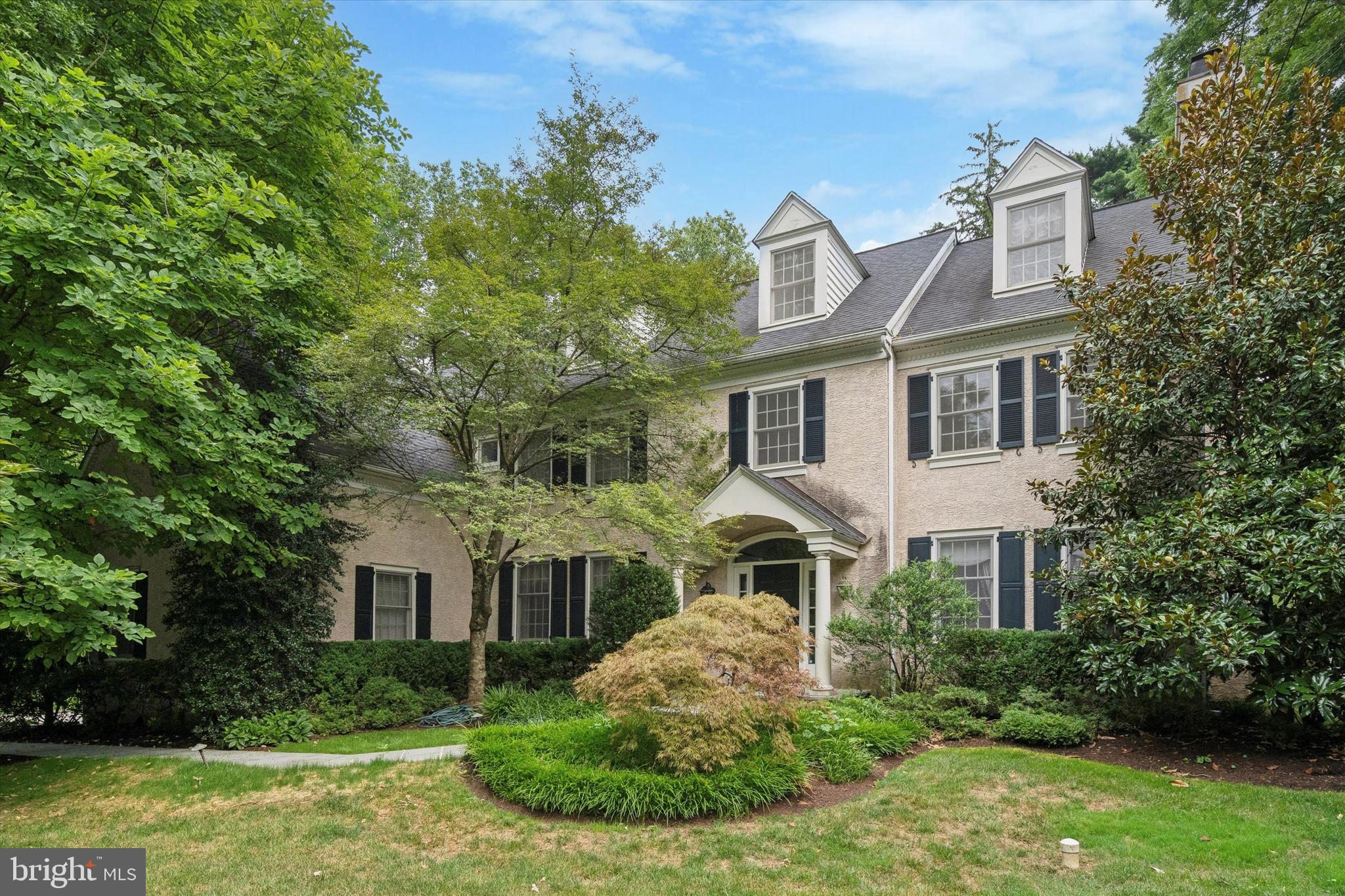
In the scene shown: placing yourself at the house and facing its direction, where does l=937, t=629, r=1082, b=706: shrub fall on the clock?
The shrub is roughly at 10 o'clock from the house.

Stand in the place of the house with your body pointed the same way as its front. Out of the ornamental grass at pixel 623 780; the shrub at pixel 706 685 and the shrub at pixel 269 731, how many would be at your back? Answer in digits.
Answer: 0

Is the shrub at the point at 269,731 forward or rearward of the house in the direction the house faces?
forward

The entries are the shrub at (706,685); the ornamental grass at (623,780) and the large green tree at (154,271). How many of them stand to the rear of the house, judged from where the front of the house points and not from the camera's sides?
0

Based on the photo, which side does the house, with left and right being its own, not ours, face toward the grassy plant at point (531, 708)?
front

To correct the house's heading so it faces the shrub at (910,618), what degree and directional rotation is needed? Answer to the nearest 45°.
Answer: approximately 45° to its left

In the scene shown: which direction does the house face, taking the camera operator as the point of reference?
facing the viewer and to the left of the viewer

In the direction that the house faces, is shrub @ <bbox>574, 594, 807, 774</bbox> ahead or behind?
ahead

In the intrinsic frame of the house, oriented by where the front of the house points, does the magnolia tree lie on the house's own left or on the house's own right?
on the house's own left

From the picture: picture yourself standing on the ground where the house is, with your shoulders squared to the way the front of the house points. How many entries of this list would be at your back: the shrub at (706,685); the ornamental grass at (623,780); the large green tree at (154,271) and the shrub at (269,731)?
0
